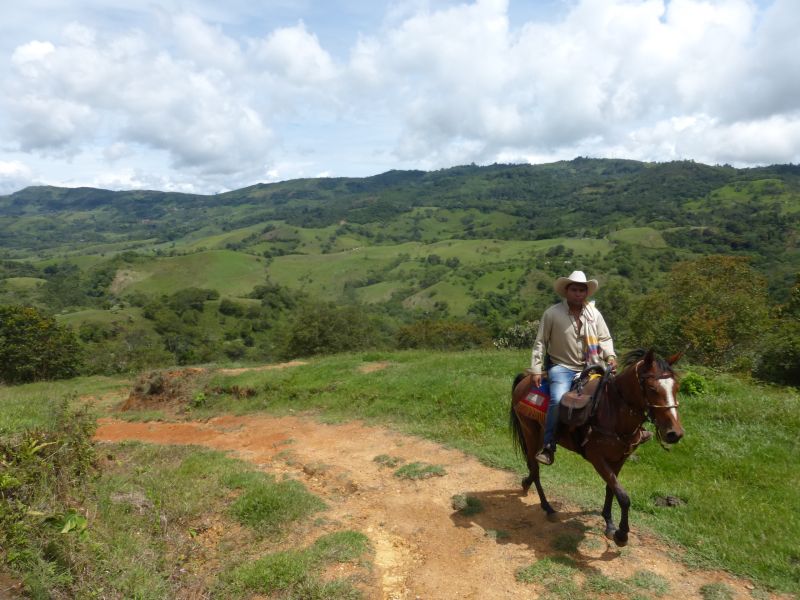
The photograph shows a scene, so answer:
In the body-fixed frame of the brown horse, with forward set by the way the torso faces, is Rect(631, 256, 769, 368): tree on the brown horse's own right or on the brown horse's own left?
on the brown horse's own left

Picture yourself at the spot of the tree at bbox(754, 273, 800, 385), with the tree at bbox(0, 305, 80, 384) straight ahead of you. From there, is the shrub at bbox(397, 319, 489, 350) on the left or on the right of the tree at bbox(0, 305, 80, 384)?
right

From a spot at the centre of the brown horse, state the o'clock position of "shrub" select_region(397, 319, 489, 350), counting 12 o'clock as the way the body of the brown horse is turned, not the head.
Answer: The shrub is roughly at 7 o'clock from the brown horse.

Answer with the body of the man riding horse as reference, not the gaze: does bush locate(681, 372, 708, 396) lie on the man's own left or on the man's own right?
on the man's own left

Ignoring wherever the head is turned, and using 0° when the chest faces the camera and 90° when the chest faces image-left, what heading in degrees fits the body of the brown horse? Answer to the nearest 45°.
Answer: approximately 315°

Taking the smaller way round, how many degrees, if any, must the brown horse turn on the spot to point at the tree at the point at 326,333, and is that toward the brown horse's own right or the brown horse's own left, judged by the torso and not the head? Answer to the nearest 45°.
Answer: approximately 180°
